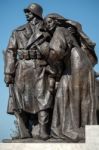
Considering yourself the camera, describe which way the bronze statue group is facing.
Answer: facing the viewer
